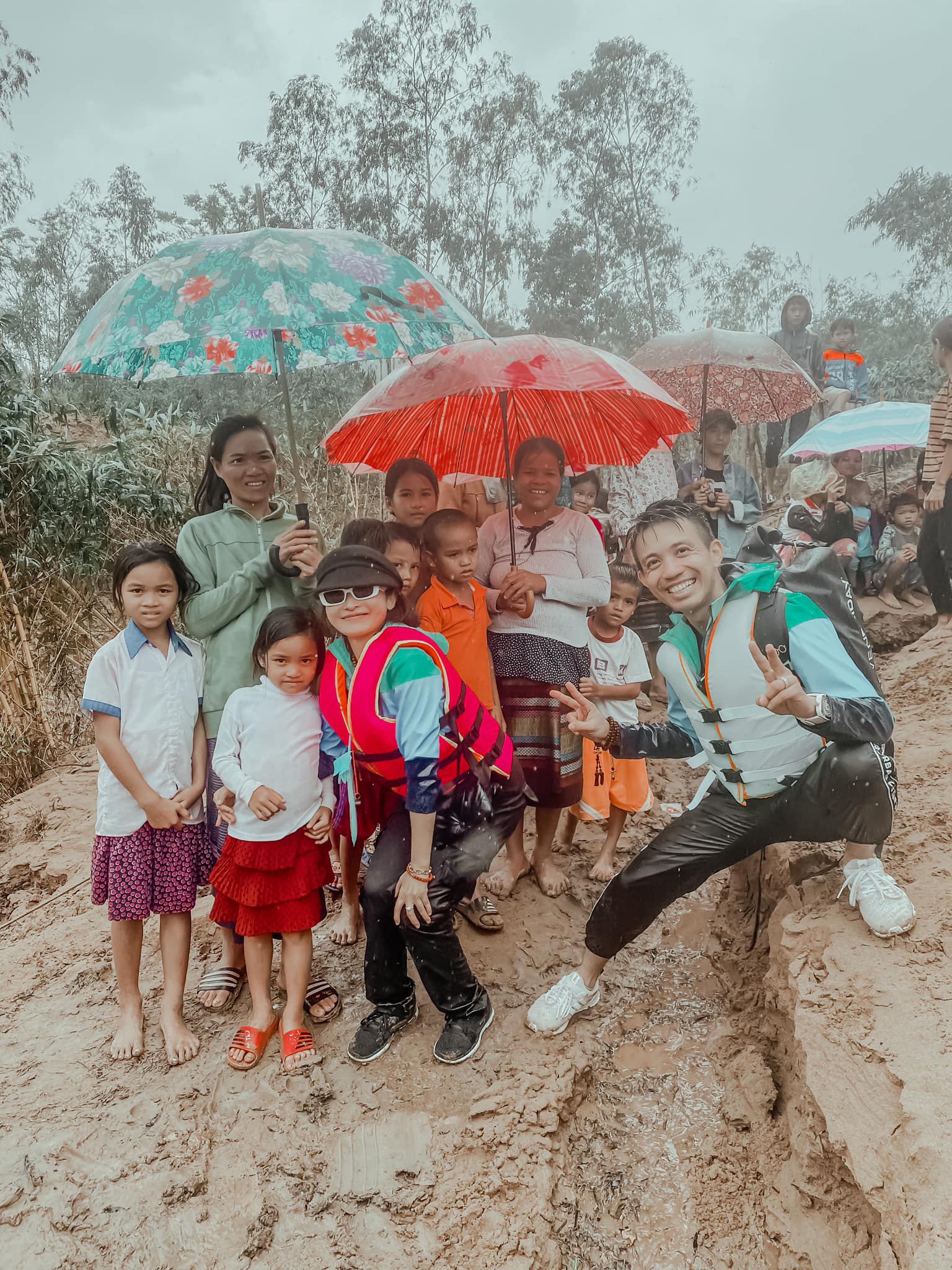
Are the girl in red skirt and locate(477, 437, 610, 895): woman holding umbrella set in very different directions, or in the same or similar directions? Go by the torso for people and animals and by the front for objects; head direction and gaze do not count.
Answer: same or similar directions

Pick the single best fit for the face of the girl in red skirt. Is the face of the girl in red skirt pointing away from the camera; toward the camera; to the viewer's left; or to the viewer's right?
toward the camera

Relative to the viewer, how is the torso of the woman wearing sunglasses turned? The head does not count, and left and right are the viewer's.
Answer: facing the viewer and to the left of the viewer

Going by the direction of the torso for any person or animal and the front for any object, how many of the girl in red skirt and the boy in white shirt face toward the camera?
2

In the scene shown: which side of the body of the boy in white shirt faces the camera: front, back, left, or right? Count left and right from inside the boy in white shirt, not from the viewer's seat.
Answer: front

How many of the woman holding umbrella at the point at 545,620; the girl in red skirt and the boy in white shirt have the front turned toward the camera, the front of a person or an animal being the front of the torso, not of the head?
3

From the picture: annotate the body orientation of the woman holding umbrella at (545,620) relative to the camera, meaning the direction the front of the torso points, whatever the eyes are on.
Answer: toward the camera

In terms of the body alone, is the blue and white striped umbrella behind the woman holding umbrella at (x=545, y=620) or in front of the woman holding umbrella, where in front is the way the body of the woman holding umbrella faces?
behind

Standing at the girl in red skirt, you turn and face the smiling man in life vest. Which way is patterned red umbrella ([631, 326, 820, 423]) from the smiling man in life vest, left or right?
left

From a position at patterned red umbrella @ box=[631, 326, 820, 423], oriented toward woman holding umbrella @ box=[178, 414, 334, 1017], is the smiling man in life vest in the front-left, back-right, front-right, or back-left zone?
front-left

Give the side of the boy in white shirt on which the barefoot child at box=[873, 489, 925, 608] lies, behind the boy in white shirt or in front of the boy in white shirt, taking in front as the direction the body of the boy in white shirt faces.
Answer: behind

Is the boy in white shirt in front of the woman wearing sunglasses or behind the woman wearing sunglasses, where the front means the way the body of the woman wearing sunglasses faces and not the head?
behind

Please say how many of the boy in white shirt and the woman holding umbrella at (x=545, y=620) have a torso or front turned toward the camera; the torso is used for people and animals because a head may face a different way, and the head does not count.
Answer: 2

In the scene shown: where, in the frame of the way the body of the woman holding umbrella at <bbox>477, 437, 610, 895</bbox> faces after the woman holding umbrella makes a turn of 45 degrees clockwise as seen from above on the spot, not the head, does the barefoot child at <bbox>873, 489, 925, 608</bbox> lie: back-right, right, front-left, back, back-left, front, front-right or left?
back

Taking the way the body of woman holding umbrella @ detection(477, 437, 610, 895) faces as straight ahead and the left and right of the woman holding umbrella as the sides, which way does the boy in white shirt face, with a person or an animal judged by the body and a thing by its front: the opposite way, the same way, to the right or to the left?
the same way

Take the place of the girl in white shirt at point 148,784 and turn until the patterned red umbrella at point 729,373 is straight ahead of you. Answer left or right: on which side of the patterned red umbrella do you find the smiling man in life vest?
right

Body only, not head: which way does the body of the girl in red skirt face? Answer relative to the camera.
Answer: toward the camera

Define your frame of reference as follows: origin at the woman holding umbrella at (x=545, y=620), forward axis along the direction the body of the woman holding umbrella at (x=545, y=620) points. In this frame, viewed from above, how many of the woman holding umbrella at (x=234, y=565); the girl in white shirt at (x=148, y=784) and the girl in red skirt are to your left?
0
